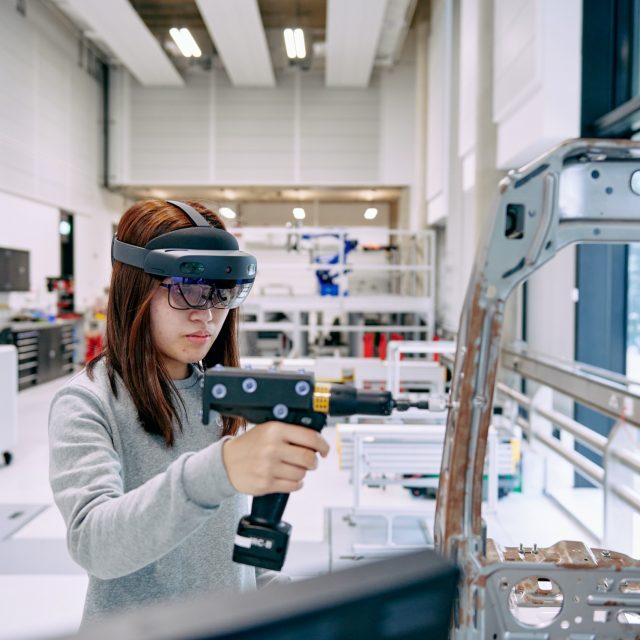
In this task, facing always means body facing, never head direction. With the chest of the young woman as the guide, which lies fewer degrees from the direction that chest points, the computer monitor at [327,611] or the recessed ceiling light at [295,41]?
the computer monitor

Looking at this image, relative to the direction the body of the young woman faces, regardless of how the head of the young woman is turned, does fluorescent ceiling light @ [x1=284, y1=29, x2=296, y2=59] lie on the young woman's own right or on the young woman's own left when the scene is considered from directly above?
on the young woman's own left

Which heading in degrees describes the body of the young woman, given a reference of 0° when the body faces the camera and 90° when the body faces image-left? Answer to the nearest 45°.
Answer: approximately 315°

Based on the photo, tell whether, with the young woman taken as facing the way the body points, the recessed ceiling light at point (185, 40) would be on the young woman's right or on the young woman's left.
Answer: on the young woman's left

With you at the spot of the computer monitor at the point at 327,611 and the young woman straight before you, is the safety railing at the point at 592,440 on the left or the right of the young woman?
right

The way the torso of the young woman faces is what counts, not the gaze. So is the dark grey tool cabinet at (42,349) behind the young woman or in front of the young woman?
behind

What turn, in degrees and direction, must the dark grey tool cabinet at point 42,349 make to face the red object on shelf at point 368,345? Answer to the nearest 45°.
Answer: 0° — it already faces it

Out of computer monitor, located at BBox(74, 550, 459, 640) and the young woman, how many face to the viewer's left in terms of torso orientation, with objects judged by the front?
0

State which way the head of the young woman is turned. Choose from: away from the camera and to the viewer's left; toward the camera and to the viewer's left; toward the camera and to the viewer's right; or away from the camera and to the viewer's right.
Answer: toward the camera and to the viewer's right

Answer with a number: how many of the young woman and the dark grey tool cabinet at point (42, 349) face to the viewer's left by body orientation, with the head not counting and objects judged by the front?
0

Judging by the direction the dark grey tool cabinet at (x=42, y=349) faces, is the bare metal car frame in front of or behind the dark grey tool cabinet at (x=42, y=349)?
in front
